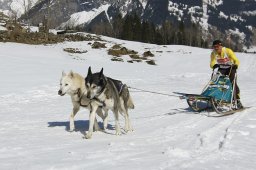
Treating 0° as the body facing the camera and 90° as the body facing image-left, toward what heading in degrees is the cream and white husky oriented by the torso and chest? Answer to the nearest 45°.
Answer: approximately 45°

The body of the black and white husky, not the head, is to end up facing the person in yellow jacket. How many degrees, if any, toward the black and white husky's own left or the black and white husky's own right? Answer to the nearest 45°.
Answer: approximately 180°

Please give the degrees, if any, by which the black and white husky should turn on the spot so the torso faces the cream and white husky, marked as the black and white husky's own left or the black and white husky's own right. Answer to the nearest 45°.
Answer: approximately 90° to the black and white husky's own right

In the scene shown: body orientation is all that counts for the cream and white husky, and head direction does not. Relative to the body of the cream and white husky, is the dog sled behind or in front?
behind

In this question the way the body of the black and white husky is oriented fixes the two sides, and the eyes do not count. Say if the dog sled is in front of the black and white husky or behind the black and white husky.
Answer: behind

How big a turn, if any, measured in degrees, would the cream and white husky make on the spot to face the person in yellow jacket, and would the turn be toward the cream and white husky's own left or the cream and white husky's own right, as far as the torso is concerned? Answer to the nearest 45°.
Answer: approximately 180°

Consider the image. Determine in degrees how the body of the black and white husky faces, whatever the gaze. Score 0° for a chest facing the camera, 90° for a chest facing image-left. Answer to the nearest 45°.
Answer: approximately 45°
